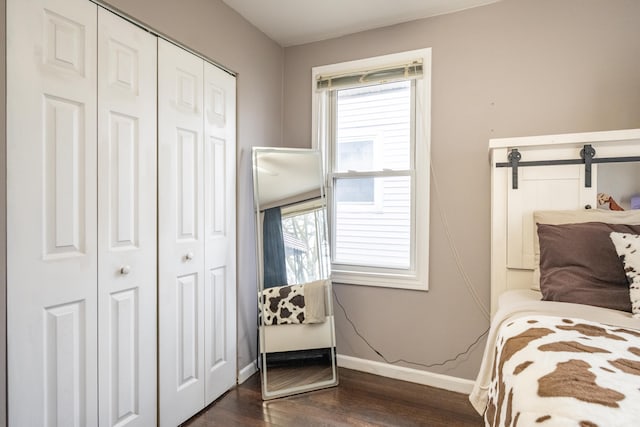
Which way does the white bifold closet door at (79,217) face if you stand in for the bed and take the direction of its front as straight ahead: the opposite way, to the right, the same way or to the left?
to the left

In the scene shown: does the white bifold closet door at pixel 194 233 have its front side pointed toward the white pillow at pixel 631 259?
yes

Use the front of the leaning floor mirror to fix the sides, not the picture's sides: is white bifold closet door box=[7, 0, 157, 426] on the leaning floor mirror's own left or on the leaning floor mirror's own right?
on the leaning floor mirror's own right

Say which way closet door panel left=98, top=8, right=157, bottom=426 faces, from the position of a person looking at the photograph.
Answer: facing the viewer and to the right of the viewer

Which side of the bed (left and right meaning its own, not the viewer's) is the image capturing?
front

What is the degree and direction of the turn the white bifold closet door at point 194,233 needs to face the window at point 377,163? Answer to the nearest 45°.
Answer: approximately 45° to its left

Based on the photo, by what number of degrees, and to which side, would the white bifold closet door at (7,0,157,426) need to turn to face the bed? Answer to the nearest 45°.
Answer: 0° — it already faces it

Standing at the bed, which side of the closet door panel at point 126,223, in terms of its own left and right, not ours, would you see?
front

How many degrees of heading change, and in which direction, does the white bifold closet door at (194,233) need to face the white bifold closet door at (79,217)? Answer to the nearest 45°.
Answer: approximately 90° to its right

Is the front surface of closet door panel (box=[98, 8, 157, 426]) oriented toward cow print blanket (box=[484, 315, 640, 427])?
yes

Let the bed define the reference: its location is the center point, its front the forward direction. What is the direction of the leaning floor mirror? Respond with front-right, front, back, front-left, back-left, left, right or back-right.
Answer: right

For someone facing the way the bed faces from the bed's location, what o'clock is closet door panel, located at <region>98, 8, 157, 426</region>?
The closet door panel is roughly at 2 o'clock from the bed.

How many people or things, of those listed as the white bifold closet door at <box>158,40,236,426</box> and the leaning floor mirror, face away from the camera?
0
